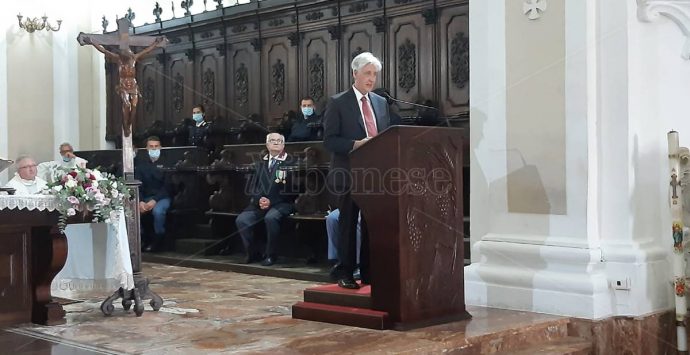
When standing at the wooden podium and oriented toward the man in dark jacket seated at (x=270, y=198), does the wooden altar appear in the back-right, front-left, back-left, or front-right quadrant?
front-left

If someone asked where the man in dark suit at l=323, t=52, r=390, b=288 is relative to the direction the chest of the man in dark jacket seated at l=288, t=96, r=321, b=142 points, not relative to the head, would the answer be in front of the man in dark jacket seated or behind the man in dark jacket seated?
in front

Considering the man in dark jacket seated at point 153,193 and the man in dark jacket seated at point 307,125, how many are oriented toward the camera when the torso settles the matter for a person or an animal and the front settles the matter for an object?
2

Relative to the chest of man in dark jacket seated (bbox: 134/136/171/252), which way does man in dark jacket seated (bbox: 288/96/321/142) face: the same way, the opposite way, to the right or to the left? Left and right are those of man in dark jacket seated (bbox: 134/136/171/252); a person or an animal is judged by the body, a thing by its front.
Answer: the same way

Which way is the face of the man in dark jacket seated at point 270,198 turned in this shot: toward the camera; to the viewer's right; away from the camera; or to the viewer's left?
toward the camera

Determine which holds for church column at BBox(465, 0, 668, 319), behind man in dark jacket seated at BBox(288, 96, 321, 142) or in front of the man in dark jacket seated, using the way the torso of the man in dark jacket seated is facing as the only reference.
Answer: in front

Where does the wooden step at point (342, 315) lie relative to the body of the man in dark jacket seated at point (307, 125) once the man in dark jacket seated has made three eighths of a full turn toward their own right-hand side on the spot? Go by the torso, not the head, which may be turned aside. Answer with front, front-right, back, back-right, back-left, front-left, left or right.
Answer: back-left

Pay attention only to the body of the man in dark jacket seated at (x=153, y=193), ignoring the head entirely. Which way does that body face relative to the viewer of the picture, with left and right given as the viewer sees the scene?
facing the viewer

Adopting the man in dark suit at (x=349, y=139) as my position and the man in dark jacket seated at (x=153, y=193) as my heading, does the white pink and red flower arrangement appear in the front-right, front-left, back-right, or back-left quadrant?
front-left

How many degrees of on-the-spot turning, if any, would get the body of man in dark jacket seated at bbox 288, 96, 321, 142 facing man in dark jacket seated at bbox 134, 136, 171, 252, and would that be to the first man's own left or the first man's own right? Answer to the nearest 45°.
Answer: approximately 90° to the first man's own right

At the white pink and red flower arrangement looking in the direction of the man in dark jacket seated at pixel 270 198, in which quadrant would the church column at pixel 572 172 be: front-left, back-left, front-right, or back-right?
front-right

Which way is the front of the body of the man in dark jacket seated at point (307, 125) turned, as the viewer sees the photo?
toward the camera
